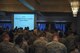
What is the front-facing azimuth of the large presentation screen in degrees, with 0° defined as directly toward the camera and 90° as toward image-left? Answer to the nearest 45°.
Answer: approximately 0°
